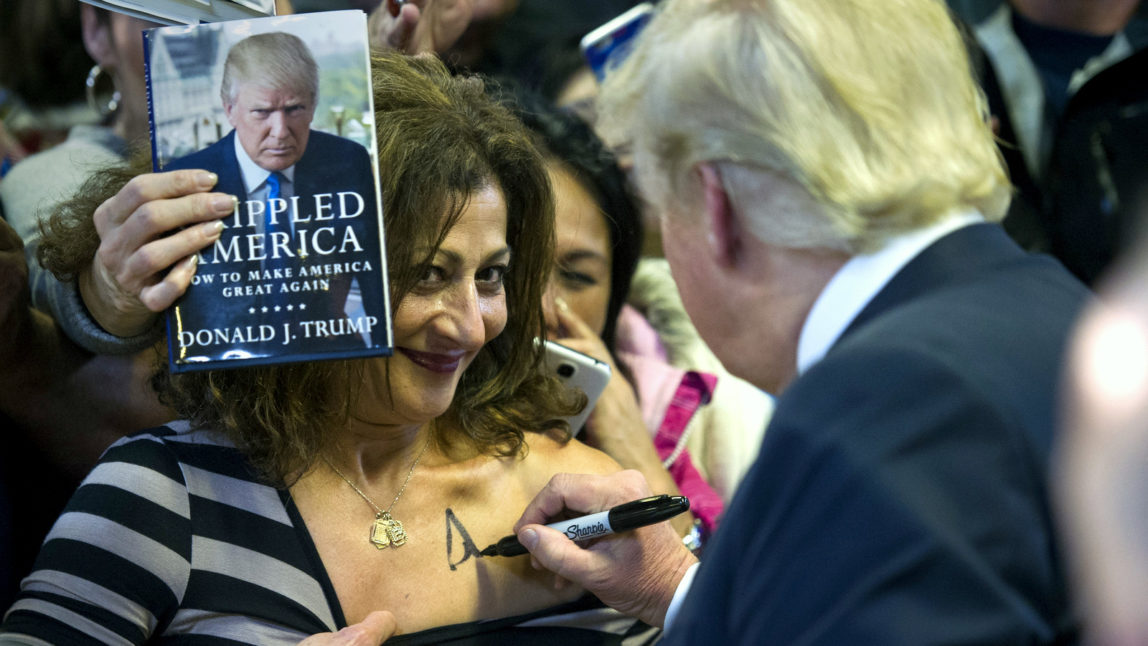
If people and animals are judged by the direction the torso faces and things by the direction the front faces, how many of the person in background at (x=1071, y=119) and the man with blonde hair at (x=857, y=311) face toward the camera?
1

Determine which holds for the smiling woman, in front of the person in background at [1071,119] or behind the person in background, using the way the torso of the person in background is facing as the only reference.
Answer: in front

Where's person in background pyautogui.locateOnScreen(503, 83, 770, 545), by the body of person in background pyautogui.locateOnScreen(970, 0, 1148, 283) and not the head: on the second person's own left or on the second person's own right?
on the second person's own right

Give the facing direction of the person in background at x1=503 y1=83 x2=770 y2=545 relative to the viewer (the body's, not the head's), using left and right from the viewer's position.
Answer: facing the viewer and to the left of the viewer

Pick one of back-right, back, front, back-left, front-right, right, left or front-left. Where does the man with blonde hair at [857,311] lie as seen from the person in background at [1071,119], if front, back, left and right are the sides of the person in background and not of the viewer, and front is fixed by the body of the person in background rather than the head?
front

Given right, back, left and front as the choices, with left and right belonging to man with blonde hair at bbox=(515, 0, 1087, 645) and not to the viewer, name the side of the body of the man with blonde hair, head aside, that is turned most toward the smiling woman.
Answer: front

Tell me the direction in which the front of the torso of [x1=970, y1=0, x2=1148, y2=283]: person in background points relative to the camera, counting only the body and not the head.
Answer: toward the camera

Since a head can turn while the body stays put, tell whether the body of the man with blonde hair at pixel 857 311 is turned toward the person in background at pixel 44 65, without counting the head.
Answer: yes

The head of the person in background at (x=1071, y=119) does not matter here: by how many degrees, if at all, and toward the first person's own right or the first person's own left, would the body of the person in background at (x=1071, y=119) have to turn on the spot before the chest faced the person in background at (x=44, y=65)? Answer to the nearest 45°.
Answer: approximately 45° to the first person's own right

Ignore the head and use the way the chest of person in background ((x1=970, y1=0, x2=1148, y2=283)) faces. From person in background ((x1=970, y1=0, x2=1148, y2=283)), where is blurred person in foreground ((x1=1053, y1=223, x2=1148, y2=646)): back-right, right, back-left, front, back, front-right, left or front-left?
front

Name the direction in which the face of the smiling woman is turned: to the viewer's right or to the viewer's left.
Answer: to the viewer's right

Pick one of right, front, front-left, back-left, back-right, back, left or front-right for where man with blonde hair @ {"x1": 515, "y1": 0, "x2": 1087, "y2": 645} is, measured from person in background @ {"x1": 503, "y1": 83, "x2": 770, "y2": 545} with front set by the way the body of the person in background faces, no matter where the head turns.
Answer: front-left

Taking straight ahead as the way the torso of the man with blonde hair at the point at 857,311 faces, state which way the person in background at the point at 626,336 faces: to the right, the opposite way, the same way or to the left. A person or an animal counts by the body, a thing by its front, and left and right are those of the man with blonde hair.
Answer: to the left

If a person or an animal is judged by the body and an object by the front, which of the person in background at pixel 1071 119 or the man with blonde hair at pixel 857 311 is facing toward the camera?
the person in background

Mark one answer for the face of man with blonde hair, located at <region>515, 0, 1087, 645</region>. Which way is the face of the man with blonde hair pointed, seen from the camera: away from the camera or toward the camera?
away from the camera
